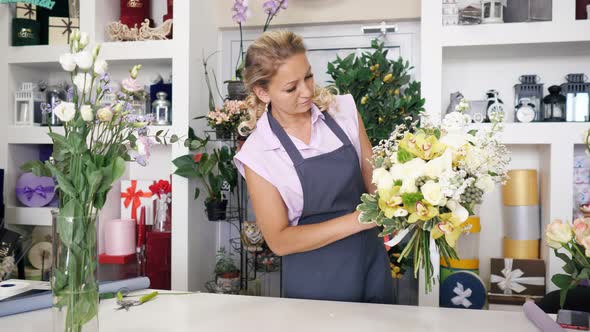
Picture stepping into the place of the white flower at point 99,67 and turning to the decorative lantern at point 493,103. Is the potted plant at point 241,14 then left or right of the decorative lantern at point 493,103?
left

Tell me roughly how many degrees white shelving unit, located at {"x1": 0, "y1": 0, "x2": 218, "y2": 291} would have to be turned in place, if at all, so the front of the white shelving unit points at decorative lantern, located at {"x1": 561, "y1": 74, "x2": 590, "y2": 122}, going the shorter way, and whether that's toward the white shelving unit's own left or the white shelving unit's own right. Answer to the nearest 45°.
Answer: approximately 45° to the white shelving unit's own left

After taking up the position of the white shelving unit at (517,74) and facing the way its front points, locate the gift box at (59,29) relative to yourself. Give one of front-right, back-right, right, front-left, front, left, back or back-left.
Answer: right

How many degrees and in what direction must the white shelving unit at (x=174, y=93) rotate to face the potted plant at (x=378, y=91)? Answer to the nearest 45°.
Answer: approximately 45° to its left

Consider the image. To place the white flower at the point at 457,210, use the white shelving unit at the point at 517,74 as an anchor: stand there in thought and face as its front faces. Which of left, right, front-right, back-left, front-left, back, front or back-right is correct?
front

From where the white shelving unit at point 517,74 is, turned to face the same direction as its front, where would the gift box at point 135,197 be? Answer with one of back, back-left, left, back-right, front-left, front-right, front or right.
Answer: right

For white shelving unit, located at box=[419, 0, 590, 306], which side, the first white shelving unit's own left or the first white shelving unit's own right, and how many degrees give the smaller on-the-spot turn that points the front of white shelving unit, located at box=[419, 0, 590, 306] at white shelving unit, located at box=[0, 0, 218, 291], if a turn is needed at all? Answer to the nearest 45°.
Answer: approximately 90° to the first white shelving unit's own right

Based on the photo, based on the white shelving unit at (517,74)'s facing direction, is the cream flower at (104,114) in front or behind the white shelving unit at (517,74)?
in front

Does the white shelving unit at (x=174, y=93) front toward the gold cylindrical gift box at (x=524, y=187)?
no

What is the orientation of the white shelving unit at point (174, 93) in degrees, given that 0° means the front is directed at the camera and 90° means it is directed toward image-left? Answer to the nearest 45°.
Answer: approximately 0°

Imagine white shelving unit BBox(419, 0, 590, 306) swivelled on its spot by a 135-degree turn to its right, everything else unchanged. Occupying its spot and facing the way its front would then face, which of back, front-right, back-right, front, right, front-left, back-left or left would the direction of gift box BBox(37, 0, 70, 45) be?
front-left

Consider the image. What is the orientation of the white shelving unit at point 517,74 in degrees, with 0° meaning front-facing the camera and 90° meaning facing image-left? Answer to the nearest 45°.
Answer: approximately 0°

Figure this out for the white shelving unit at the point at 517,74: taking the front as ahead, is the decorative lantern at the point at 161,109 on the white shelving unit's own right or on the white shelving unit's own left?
on the white shelving unit's own right

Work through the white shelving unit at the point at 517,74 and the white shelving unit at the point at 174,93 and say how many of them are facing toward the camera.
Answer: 2

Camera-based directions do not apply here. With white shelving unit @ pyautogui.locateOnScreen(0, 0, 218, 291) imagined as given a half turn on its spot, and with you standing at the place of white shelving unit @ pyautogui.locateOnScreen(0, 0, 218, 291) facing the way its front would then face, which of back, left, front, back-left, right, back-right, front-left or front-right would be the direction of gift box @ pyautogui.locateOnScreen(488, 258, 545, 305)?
back-right

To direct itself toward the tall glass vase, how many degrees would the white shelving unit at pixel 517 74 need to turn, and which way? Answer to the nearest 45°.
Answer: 0° — it already faces it

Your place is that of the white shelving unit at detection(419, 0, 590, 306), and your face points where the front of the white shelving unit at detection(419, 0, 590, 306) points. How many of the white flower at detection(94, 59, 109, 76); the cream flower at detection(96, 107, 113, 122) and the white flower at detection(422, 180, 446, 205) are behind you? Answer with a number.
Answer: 0
